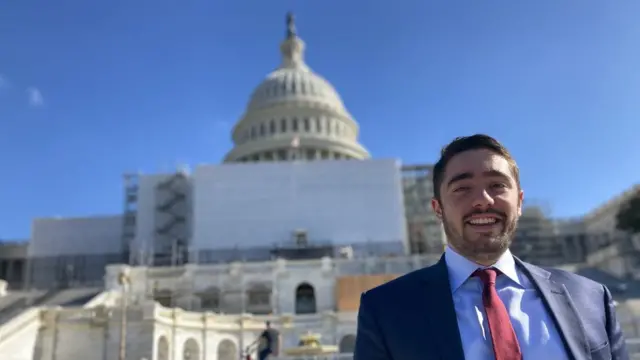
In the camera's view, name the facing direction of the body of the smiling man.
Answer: toward the camera
